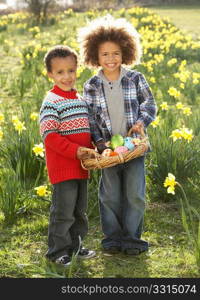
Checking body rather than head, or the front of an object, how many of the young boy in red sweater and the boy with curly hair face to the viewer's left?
0

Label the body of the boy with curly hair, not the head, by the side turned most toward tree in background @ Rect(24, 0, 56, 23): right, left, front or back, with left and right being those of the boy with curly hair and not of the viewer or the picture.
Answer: back

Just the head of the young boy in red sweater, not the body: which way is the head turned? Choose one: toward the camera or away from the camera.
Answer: toward the camera

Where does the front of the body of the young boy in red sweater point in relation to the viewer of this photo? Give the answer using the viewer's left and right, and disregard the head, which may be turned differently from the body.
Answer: facing the viewer and to the right of the viewer

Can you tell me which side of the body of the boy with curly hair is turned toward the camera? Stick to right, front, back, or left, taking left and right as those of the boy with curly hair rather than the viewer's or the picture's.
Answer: front
